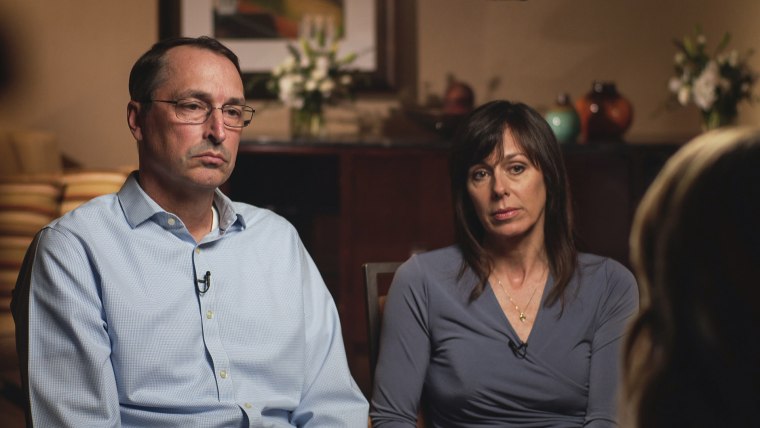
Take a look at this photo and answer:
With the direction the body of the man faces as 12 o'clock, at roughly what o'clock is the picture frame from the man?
The picture frame is roughly at 8 o'clock from the man.

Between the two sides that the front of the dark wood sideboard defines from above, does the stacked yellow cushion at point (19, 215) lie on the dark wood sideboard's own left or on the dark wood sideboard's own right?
on the dark wood sideboard's own right

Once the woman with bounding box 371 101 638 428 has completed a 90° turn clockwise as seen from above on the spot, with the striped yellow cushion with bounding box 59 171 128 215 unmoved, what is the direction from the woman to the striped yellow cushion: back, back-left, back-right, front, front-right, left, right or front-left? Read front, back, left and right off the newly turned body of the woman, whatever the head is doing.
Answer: front-right

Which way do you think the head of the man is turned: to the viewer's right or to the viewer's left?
to the viewer's right

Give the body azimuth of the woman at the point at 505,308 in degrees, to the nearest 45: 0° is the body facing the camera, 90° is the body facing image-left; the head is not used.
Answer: approximately 0°

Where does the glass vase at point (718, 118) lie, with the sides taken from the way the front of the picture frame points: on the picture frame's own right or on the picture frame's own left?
on the picture frame's own left

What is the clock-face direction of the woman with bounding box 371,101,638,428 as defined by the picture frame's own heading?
The woman is roughly at 12 o'clock from the picture frame.

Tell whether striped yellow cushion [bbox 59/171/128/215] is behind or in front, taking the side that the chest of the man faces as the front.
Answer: behind

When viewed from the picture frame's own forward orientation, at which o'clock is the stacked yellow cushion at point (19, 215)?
The stacked yellow cushion is roughly at 2 o'clock from the picture frame.

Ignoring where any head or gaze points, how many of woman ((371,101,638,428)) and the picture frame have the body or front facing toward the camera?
2
